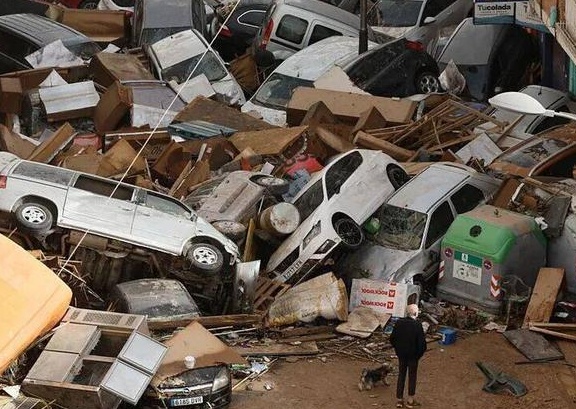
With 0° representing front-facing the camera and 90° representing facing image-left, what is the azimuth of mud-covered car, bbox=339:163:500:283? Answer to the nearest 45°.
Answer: approximately 45°

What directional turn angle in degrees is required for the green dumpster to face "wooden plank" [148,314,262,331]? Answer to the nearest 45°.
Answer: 0° — it already faces it

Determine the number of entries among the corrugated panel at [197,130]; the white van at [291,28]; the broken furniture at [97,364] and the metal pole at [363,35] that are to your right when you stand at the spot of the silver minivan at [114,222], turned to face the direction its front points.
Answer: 1

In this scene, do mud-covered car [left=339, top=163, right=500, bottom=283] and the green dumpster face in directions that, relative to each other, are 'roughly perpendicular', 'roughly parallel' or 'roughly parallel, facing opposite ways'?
roughly parallel

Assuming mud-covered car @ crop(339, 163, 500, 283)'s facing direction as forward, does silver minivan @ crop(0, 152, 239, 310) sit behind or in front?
in front

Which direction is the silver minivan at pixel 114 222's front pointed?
to the viewer's right

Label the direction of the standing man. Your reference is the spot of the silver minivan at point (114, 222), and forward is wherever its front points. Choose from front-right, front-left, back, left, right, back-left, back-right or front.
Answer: front-right

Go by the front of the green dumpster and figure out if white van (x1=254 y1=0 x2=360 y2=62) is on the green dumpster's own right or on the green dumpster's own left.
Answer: on the green dumpster's own right

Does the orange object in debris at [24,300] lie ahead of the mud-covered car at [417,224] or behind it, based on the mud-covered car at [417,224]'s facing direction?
ahead

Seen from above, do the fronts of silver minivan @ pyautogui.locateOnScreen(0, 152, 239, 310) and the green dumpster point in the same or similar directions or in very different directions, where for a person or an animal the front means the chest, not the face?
very different directions

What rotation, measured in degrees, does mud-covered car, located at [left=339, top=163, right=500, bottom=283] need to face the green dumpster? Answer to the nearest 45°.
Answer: approximately 90° to its left

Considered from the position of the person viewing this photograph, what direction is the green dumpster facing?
facing the viewer and to the left of the viewer

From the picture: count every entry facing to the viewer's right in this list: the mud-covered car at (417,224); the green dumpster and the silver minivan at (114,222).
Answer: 1
